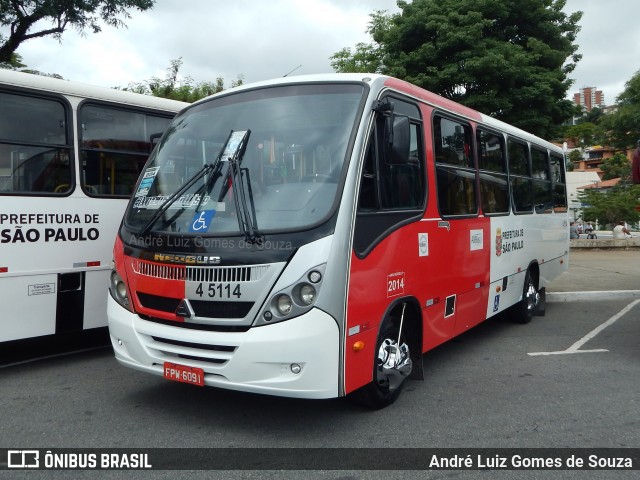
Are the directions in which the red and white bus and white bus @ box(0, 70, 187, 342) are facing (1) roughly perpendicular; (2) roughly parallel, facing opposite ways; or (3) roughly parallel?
roughly parallel

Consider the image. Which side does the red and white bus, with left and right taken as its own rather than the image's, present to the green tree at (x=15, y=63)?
right

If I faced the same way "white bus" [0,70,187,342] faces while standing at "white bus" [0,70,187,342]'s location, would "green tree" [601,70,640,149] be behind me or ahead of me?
behind

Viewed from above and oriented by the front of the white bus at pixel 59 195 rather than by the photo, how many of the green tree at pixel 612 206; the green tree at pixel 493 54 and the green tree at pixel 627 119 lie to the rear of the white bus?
3

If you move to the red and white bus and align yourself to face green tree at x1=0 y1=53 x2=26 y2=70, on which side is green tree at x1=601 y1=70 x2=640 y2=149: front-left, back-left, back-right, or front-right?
front-right

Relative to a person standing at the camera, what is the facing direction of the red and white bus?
facing the viewer and to the left of the viewer

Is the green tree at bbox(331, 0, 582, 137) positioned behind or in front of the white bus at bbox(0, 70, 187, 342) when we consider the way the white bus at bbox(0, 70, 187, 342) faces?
behind

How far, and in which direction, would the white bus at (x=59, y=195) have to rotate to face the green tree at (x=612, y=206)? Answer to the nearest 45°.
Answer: approximately 180°

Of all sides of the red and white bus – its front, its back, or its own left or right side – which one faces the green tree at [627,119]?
back

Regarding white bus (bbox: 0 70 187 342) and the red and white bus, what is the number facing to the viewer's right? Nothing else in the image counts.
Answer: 0

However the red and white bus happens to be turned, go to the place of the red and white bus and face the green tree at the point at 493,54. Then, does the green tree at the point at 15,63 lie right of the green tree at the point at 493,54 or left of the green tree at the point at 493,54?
left
